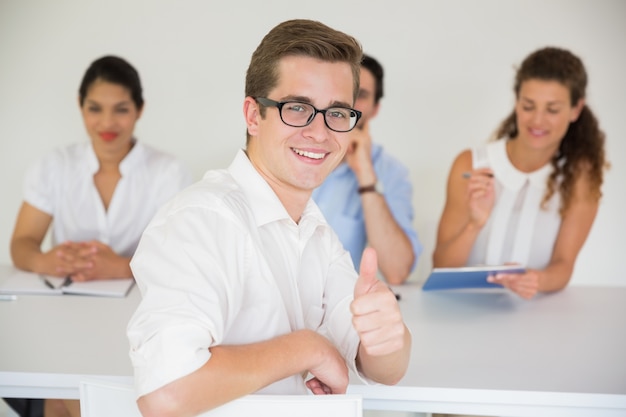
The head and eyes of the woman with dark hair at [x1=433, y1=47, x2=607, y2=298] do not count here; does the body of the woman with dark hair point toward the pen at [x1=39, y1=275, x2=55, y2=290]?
no

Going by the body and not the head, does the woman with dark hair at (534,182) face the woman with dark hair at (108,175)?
no

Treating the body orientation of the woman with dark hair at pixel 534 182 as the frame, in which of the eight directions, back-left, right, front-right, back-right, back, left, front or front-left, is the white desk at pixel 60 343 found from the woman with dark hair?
front-right

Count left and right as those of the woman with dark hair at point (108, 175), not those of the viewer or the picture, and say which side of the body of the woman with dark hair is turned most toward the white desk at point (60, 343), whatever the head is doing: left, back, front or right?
front

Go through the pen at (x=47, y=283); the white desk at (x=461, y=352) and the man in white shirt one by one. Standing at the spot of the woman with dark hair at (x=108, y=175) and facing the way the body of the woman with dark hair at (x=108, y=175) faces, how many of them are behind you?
0

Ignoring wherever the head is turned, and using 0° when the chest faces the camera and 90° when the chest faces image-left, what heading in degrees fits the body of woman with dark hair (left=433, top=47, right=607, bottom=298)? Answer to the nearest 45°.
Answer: approximately 0°

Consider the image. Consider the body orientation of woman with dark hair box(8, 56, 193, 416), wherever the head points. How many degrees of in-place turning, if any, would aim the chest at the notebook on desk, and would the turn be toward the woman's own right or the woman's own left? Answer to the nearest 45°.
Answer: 0° — they already face it

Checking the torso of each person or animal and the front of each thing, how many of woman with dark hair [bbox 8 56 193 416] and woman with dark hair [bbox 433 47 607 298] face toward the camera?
2

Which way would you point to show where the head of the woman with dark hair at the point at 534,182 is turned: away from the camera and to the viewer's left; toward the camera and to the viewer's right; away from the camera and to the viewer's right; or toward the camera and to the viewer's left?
toward the camera and to the viewer's left

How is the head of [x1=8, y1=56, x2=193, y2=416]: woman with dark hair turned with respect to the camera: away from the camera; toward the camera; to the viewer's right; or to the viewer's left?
toward the camera

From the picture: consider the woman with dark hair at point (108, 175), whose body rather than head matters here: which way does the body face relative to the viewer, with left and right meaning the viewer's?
facing the viewer

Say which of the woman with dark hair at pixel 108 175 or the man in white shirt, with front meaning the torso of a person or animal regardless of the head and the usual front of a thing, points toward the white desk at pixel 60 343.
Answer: the woman with dark hair

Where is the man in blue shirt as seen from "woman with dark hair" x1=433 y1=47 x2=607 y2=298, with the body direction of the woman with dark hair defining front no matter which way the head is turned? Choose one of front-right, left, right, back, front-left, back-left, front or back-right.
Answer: right

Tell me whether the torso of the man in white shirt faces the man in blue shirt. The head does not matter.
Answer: no
